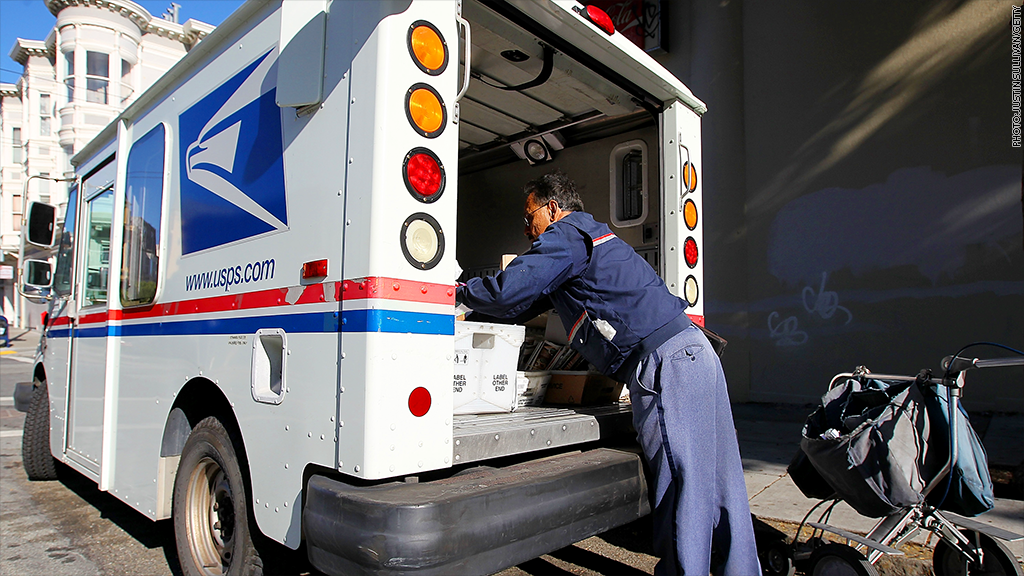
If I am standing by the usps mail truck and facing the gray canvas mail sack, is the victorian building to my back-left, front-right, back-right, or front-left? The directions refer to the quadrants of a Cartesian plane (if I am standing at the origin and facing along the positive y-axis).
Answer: back-left

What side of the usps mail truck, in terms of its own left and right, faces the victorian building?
front

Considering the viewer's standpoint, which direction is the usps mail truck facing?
facing away from the viewer and to the left of the viewer

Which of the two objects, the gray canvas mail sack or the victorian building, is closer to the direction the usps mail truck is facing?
the victorian building

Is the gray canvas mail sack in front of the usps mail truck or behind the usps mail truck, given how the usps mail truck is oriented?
behind
